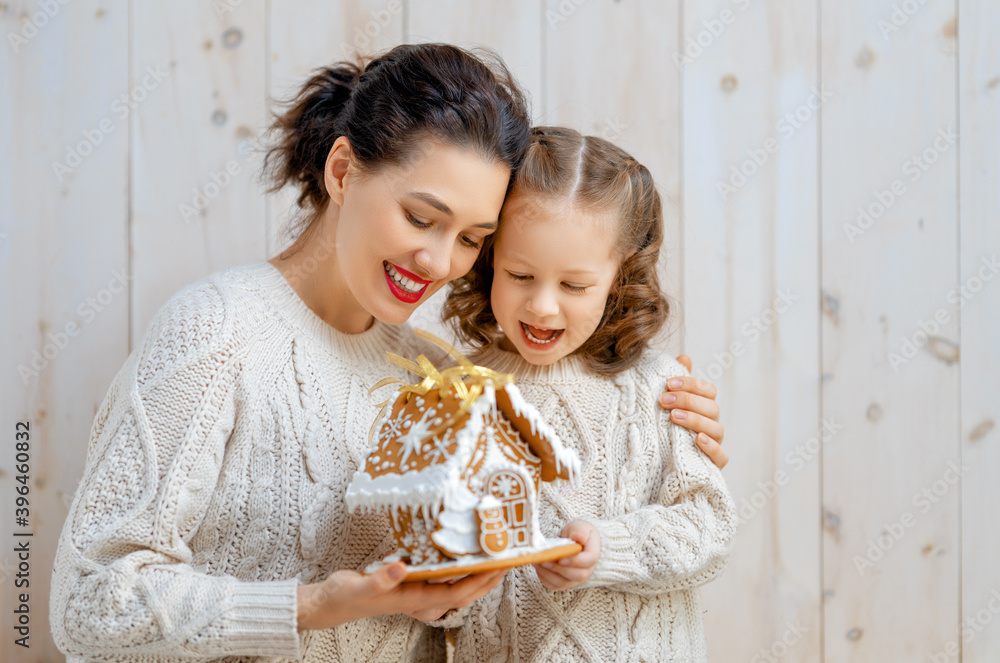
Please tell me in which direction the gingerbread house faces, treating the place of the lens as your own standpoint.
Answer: facing the viewer and to the right of the viewer
